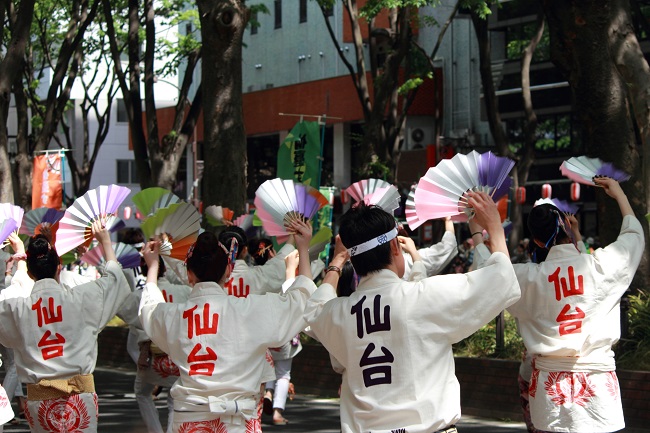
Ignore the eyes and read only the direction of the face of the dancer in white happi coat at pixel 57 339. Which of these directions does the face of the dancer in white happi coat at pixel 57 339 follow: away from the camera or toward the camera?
away from the camera

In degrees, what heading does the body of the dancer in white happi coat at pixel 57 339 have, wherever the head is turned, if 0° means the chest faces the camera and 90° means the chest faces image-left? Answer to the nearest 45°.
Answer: approximately 180°

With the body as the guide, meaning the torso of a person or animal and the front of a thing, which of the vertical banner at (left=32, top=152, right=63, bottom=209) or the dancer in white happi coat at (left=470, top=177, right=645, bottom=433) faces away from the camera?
the dancer in white happi coat

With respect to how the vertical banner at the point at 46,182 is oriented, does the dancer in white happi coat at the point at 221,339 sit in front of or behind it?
in front

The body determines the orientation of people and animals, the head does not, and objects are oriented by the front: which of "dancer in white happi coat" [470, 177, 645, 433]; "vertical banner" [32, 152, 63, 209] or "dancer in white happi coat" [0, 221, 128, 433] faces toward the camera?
the vertical banner

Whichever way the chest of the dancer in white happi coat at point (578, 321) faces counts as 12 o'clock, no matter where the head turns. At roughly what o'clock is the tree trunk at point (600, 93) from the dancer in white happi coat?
The tree trunk is roughly at 12 o'clock from the dancer in white happi coat.

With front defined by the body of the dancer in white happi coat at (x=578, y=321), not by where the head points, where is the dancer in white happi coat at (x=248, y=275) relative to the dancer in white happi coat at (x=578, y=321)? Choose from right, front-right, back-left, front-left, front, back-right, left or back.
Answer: front-left

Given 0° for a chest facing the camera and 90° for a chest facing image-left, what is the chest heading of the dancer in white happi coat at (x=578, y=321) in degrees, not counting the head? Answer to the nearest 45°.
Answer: approximately 180°

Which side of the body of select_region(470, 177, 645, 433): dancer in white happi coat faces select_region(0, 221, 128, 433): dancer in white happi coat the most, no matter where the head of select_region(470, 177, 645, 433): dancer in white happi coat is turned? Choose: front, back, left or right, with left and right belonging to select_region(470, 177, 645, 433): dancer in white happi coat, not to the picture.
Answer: left

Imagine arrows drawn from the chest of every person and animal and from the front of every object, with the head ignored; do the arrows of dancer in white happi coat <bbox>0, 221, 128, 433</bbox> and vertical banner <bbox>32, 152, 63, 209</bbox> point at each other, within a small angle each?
yes

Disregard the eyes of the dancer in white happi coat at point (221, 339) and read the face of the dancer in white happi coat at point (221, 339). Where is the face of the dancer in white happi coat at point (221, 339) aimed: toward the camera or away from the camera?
away from the camera

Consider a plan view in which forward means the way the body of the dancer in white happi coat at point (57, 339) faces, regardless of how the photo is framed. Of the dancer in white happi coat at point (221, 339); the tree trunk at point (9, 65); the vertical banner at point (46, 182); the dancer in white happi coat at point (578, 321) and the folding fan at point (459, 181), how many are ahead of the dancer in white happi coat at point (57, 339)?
2

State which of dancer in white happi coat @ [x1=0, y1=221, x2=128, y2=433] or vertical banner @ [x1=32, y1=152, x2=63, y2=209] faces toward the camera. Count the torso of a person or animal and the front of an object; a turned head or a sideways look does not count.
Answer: the vertical banner

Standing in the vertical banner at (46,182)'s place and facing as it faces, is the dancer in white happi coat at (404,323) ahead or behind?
ahead

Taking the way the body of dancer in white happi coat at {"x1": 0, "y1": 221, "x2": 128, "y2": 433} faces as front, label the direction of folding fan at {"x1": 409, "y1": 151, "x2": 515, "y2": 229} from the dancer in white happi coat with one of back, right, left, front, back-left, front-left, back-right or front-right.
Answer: back-right

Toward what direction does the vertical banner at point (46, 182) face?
toward the camera

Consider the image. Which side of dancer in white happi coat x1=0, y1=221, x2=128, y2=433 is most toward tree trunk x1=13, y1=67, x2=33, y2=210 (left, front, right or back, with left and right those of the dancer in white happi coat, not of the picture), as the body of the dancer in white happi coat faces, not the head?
front
